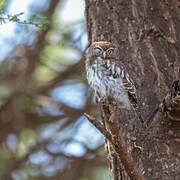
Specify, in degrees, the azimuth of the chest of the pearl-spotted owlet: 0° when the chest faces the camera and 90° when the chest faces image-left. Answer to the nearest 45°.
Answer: approximately 45°
